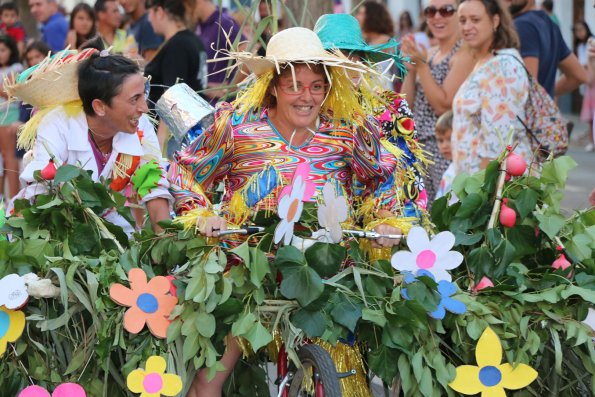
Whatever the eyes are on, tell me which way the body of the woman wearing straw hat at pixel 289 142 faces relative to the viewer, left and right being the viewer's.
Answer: facing the viewer

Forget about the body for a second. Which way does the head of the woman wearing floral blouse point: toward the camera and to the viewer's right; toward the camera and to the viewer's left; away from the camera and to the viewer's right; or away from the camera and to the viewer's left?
toward the camera and to the viewer's left

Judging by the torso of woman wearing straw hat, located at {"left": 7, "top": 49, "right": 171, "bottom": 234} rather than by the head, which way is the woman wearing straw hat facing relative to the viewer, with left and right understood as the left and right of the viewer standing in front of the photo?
facing the viewer and to the right of the viewer

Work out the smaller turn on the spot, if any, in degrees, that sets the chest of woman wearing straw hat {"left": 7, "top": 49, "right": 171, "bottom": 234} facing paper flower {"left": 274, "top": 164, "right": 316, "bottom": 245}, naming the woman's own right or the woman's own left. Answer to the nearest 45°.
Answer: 0° — they already face it

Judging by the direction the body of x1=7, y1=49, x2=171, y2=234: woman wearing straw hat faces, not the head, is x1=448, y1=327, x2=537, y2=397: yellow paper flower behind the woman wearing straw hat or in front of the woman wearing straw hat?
in front

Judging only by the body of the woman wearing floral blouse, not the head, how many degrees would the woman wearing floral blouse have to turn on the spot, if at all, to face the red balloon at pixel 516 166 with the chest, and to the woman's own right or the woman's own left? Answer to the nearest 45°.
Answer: approximately 90° to the woman's own left

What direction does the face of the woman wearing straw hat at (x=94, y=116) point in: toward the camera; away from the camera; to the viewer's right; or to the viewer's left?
to the viewer's right

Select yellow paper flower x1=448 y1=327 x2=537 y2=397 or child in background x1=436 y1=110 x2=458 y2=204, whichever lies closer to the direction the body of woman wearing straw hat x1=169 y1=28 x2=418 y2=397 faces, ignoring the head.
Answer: the yellow paper flower

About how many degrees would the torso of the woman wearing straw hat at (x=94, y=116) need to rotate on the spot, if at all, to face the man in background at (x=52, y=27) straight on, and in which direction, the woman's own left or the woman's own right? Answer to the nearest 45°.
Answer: approximately 135° to the woman's own left
